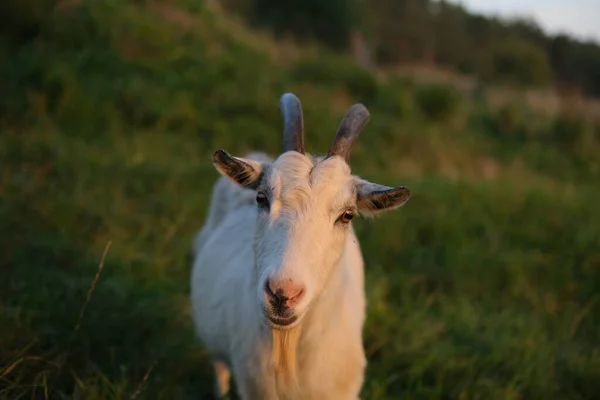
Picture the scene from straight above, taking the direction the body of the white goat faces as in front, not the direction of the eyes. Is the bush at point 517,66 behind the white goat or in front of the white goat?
behind

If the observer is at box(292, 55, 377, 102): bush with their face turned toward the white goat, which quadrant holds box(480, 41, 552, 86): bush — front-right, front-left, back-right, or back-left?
back-left

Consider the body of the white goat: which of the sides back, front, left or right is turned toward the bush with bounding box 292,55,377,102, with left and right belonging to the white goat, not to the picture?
back

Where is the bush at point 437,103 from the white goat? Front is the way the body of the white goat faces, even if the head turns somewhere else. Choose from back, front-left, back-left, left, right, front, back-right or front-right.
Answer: back

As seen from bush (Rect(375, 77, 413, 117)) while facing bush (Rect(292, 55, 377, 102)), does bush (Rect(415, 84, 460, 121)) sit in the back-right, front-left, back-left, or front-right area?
back-right

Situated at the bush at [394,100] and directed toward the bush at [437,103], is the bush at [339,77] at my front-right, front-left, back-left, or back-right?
back-left

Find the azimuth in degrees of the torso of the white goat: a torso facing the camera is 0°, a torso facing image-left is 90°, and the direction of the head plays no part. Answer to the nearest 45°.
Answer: approximately 0°

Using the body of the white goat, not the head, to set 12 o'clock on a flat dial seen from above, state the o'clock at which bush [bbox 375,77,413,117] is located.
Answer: The bush is roughly at 6 o'clock from the white goat.
